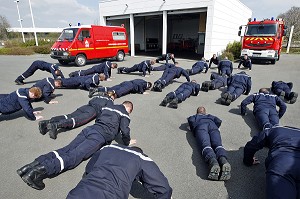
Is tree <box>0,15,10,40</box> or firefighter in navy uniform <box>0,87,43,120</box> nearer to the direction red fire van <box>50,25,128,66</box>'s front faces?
the firefighter in navy uniform

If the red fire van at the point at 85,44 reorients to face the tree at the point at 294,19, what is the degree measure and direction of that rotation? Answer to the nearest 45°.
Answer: approximately 180°

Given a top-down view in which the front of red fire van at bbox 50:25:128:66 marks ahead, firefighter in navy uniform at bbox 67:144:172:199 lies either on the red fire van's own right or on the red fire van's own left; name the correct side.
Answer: on the red fire van's own left

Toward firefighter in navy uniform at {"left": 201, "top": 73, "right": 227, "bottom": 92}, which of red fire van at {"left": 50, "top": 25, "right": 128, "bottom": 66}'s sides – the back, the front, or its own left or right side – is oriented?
left

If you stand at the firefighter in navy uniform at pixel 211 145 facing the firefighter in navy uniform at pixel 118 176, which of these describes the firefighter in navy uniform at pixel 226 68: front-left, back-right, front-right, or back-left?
back-right

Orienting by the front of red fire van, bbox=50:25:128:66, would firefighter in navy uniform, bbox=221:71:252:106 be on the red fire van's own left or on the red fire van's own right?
on the red fire van's own left

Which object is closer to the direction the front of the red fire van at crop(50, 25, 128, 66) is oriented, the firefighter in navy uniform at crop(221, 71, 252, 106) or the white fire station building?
the firefighter in navy uniform

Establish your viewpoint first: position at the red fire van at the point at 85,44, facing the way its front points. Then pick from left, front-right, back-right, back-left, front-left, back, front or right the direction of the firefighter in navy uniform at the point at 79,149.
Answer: front-left

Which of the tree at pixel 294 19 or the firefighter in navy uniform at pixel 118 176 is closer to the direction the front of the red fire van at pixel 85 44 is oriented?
the firefighter in navy uniform

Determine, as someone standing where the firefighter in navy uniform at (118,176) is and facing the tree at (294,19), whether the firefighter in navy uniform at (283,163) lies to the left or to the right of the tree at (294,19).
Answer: right

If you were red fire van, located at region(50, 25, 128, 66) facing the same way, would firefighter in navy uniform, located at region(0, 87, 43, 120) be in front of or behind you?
in front

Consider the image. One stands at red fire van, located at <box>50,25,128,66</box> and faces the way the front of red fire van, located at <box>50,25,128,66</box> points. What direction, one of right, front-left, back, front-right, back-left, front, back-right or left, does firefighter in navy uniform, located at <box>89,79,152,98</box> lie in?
front-left
